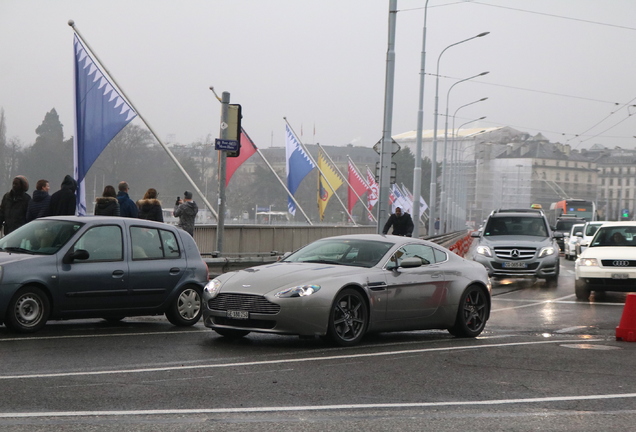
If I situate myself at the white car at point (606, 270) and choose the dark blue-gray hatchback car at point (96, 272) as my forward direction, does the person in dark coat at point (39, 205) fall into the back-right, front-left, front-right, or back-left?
front-right

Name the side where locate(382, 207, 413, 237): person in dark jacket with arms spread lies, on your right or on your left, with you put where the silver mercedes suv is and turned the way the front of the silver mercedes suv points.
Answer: on your right

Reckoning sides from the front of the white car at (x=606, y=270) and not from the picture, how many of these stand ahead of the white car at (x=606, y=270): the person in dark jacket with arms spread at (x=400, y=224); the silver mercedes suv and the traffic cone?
1

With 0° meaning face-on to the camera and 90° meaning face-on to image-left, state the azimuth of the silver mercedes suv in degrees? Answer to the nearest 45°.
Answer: approximately 0°

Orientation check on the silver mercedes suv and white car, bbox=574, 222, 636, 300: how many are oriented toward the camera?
2

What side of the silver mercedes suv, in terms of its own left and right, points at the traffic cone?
front

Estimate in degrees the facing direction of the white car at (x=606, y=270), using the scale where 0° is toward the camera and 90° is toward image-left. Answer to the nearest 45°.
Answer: approximately 0°

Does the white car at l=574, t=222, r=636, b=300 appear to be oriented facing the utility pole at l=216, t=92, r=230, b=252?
no

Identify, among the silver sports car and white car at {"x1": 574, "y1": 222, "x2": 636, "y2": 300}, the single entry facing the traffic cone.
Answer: the white car

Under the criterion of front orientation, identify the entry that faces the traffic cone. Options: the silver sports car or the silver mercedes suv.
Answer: the silver mercedes suv

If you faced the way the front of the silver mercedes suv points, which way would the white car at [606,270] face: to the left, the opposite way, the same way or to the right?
the same way

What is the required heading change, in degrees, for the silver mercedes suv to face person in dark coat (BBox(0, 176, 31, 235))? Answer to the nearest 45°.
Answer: approximately 45° to its right

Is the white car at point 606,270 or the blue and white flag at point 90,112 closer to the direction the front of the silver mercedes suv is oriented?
the white car

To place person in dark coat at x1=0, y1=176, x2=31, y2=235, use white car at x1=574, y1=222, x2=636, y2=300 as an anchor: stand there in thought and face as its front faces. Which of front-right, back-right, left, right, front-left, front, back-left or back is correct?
front-right

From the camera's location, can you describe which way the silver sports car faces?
facing the viewer and to the left of the viewer
